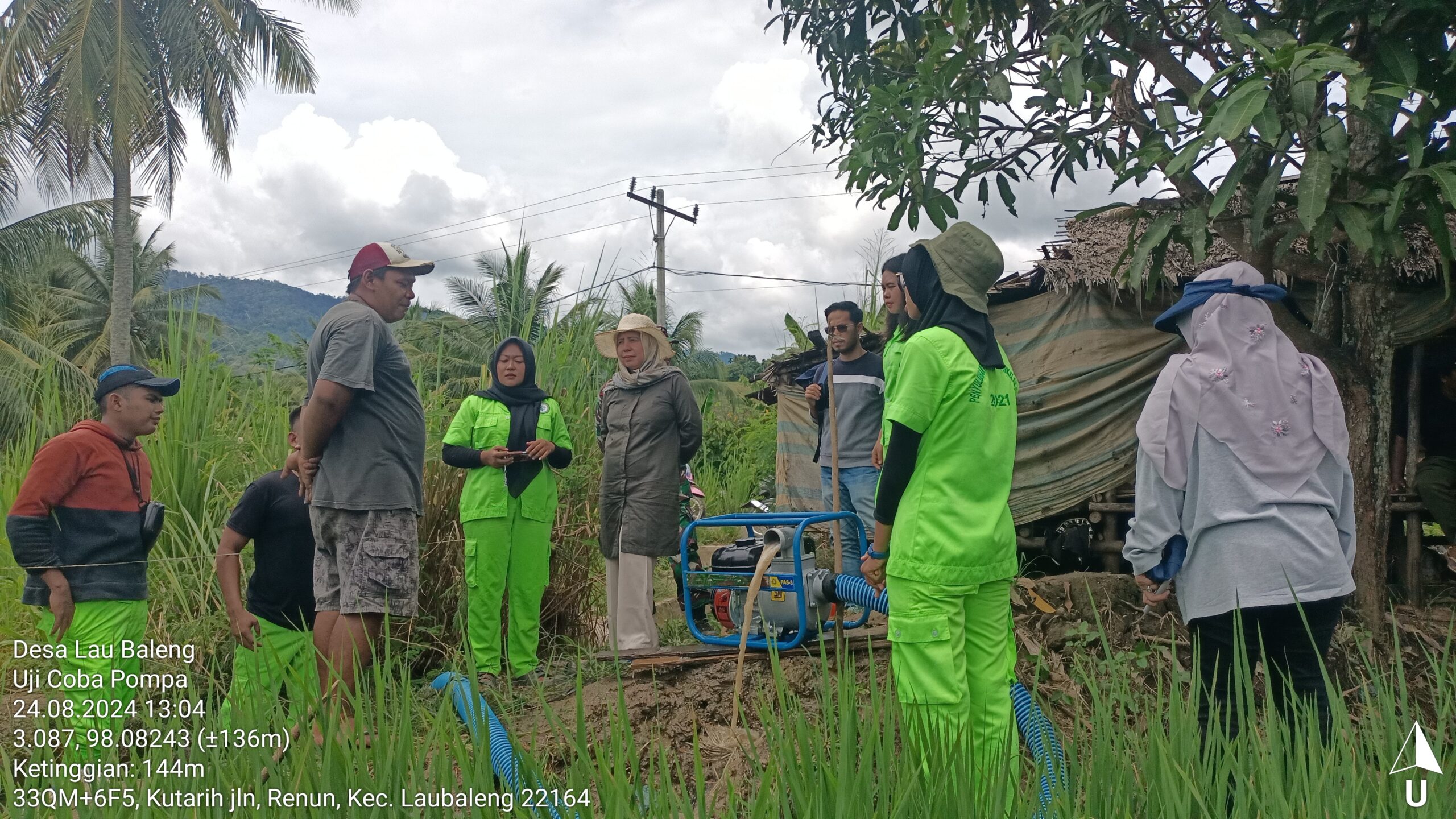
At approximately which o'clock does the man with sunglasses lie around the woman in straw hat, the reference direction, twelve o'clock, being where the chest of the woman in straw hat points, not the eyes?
The man with sunglasses is roughly at 7 o'clock from the woman in straw hat.

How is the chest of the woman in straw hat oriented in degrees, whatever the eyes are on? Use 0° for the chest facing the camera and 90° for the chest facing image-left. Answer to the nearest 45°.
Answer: approximately 45°

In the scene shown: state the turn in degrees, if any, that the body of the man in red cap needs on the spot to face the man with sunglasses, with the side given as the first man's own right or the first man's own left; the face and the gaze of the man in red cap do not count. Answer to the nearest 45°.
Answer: approximately 45° to the first man's own left

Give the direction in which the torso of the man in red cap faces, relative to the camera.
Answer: to the viewer's right

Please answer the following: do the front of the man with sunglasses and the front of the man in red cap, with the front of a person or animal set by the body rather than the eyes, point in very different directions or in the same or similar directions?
very different directions

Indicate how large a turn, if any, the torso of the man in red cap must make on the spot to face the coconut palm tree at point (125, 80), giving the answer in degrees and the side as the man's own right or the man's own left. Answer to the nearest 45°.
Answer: approximately 90° to the man's own left

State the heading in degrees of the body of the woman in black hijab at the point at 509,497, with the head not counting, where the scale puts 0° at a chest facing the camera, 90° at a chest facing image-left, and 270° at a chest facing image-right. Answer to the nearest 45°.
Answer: approximately 0°

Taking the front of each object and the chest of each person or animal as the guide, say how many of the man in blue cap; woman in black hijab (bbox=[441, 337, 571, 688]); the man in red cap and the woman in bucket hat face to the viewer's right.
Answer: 2

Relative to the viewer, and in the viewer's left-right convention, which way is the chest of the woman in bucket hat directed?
facing away from the viewer and to the left of the viewer

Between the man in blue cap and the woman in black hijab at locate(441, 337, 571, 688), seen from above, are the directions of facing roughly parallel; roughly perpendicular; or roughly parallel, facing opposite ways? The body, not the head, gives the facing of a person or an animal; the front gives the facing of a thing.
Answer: roughly perpendicular
